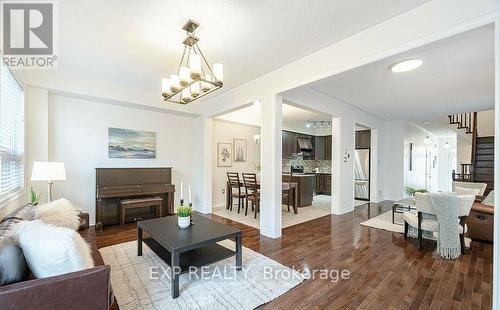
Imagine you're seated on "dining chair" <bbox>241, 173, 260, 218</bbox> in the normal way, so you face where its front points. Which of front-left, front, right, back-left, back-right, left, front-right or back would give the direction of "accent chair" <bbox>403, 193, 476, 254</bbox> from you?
right

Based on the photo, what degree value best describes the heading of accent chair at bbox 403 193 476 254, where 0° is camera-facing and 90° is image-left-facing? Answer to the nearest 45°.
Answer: approximately 135°

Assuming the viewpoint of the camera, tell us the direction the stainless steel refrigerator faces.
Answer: facing the viewer and to the left of the viewer

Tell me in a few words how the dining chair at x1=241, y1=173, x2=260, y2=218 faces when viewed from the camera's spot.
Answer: facing away from the viewer and to the right of the viewer

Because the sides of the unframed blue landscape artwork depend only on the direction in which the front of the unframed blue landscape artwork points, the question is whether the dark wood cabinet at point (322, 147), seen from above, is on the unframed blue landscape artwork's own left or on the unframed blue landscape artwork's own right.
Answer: on the unframed blue landscape artwork's own left

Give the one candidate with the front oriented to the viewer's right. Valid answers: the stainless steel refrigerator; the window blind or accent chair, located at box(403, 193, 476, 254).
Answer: the window blind

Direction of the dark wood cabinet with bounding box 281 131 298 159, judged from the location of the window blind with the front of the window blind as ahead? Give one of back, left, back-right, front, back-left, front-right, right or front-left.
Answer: front

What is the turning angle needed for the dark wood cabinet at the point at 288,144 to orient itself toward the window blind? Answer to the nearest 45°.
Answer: approximately 90° to its right

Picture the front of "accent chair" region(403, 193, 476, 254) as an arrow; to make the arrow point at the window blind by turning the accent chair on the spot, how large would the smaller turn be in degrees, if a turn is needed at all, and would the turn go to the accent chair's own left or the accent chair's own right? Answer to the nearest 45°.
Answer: approximately 90° to the accent chair's own left

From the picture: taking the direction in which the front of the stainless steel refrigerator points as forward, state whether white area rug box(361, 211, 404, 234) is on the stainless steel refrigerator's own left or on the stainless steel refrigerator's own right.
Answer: on the stainless steel refrigerator's own left

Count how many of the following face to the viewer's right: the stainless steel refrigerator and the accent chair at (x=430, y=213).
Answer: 0

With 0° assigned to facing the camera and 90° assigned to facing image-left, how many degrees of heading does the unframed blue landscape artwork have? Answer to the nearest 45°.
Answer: approximately 315°

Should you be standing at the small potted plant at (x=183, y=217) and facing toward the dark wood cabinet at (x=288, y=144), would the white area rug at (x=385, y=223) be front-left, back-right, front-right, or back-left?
front-right

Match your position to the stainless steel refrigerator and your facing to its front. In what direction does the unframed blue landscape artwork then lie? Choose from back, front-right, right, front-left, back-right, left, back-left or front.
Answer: front

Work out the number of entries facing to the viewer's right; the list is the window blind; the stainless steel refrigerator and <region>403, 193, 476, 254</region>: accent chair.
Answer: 1

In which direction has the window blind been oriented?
to the viewer's right

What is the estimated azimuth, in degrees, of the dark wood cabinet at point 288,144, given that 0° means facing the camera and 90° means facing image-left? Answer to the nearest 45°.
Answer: approximately 315°

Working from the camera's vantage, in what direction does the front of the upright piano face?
facing the viewer and to the right of the viewer

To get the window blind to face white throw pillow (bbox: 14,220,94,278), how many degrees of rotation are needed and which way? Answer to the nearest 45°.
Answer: approximately 90° to its right

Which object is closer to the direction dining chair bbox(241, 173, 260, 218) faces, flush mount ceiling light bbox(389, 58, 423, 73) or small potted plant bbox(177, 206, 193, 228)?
the flush mount ceiling light

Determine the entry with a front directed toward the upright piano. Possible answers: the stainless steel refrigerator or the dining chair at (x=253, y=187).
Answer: the stainless steel refrigerator
